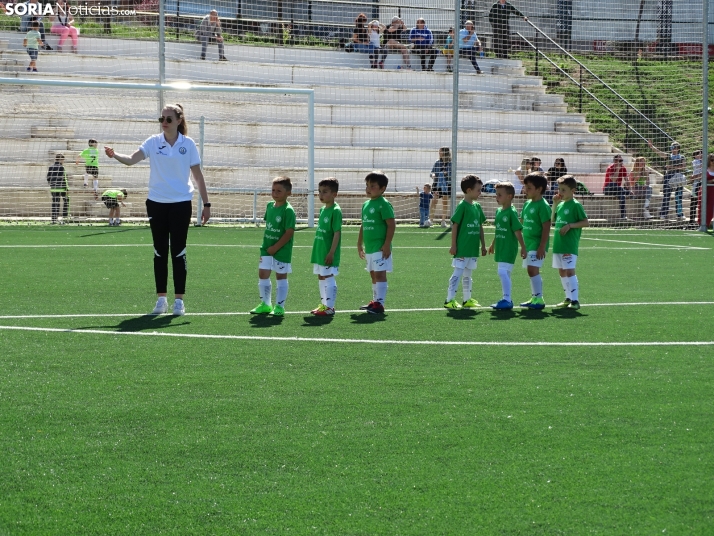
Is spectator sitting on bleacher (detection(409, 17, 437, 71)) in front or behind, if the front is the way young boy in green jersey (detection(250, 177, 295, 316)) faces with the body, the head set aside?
behind

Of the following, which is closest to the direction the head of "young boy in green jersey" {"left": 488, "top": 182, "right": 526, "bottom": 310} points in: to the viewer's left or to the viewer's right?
to the viewer's left

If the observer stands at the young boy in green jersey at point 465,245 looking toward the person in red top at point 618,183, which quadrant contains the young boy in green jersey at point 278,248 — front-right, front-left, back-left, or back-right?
back-left

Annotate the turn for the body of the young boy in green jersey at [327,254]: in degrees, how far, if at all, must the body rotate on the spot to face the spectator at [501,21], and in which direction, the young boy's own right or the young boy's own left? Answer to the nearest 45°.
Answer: approximately 135° to the young boy's own right

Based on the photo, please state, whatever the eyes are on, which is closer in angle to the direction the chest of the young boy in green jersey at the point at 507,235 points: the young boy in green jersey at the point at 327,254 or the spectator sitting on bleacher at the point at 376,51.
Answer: the young boy in green jersey

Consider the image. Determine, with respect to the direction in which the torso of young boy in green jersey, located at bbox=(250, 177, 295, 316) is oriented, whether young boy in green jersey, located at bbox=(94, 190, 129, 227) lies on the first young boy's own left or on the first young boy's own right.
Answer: on the first young boy's own right

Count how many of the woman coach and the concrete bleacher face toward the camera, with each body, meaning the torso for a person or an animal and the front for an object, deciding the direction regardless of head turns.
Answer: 2

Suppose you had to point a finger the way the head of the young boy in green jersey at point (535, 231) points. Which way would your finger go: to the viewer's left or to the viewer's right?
to the viewer's left

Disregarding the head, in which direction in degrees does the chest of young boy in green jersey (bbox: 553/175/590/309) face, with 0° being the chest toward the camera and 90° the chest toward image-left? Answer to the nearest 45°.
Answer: approximately 45°

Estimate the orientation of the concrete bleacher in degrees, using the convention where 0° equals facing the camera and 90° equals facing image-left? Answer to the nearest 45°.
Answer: approximately 0°

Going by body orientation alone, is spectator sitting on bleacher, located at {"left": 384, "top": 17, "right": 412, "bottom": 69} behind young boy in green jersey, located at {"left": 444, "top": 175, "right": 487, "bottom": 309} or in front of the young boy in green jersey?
behind
